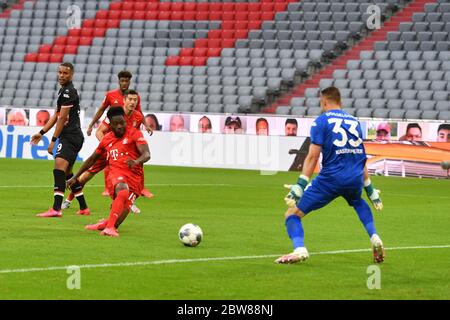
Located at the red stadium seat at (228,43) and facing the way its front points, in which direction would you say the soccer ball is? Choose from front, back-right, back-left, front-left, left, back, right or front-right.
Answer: front-left

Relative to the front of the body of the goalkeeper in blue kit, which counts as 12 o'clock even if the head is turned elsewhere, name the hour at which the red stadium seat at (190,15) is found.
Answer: The red stadium seat is roughly at 1 o'clock from the goalkeeper in blue kit.

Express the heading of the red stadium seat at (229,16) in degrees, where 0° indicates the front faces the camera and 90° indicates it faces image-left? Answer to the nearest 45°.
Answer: approximately 45°

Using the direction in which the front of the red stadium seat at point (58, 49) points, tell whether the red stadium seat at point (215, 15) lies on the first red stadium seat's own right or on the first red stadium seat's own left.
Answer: on the first red stadium seat's own left

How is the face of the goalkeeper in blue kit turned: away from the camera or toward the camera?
away from the camera

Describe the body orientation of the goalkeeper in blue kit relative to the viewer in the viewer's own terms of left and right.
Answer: facing away from the viewer and to the left of the viewer

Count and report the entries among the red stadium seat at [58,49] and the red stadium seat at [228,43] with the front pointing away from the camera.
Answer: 0

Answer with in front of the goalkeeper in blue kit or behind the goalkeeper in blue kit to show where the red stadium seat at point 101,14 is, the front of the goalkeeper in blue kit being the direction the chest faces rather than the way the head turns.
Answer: in front

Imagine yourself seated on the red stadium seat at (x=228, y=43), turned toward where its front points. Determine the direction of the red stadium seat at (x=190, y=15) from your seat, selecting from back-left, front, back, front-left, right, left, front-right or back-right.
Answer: right

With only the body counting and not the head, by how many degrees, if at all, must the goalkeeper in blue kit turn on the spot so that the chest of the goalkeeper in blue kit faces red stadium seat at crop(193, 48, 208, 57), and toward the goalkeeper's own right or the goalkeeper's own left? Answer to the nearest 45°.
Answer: approximately 45° to the goalkeeper's own right
